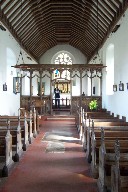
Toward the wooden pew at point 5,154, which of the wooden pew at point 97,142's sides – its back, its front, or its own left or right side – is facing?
left

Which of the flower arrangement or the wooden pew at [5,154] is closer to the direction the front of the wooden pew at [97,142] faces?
the flower arrangement

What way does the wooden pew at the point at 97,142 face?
away from the camera

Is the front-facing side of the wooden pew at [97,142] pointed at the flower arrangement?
yes
